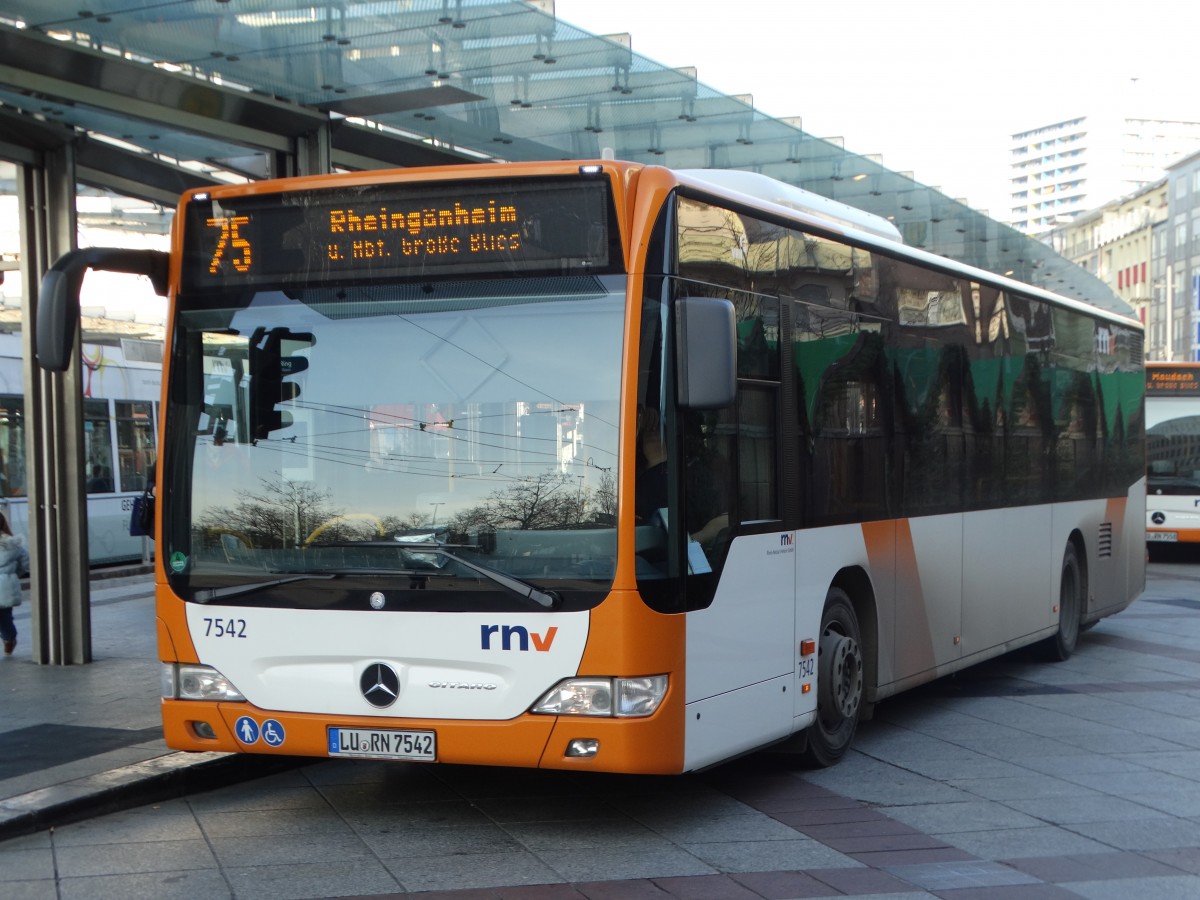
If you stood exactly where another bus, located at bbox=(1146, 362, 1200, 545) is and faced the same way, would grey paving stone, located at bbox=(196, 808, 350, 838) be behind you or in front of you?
in front

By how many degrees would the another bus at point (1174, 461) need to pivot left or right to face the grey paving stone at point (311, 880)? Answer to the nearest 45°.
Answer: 0° — it already faces it

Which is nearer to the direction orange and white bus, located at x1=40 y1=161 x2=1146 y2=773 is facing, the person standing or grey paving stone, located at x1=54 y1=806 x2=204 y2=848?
the grey paving stone

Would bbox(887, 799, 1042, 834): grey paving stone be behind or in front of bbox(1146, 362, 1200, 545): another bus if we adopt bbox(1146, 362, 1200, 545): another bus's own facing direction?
in front

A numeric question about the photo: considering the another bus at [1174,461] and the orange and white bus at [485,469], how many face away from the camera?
0

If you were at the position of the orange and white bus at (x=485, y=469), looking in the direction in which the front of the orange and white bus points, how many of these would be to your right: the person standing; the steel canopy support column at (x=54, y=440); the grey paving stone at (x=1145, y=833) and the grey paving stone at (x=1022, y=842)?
2

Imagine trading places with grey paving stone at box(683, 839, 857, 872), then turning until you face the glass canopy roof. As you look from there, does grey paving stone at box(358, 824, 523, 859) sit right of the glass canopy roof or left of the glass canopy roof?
left

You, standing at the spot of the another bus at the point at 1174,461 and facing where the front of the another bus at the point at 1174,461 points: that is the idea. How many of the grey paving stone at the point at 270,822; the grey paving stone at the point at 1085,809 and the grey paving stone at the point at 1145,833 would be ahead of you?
3

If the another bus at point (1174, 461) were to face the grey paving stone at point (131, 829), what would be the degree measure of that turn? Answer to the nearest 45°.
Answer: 0° — it already faces it

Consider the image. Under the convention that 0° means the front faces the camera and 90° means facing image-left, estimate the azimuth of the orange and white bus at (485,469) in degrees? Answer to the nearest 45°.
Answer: approximately 45°

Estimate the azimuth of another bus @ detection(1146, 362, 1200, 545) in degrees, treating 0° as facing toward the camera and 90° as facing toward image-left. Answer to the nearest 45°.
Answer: approximately 0°

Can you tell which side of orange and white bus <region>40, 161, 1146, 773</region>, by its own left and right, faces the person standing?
right
